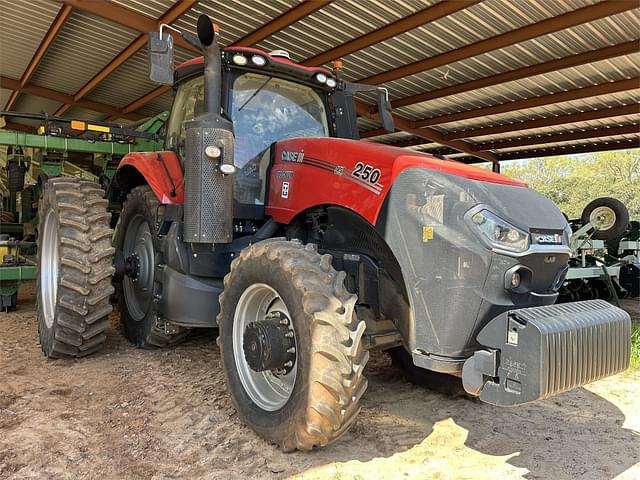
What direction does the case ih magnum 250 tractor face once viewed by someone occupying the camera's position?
facing the viewer and to the right of the viewer
